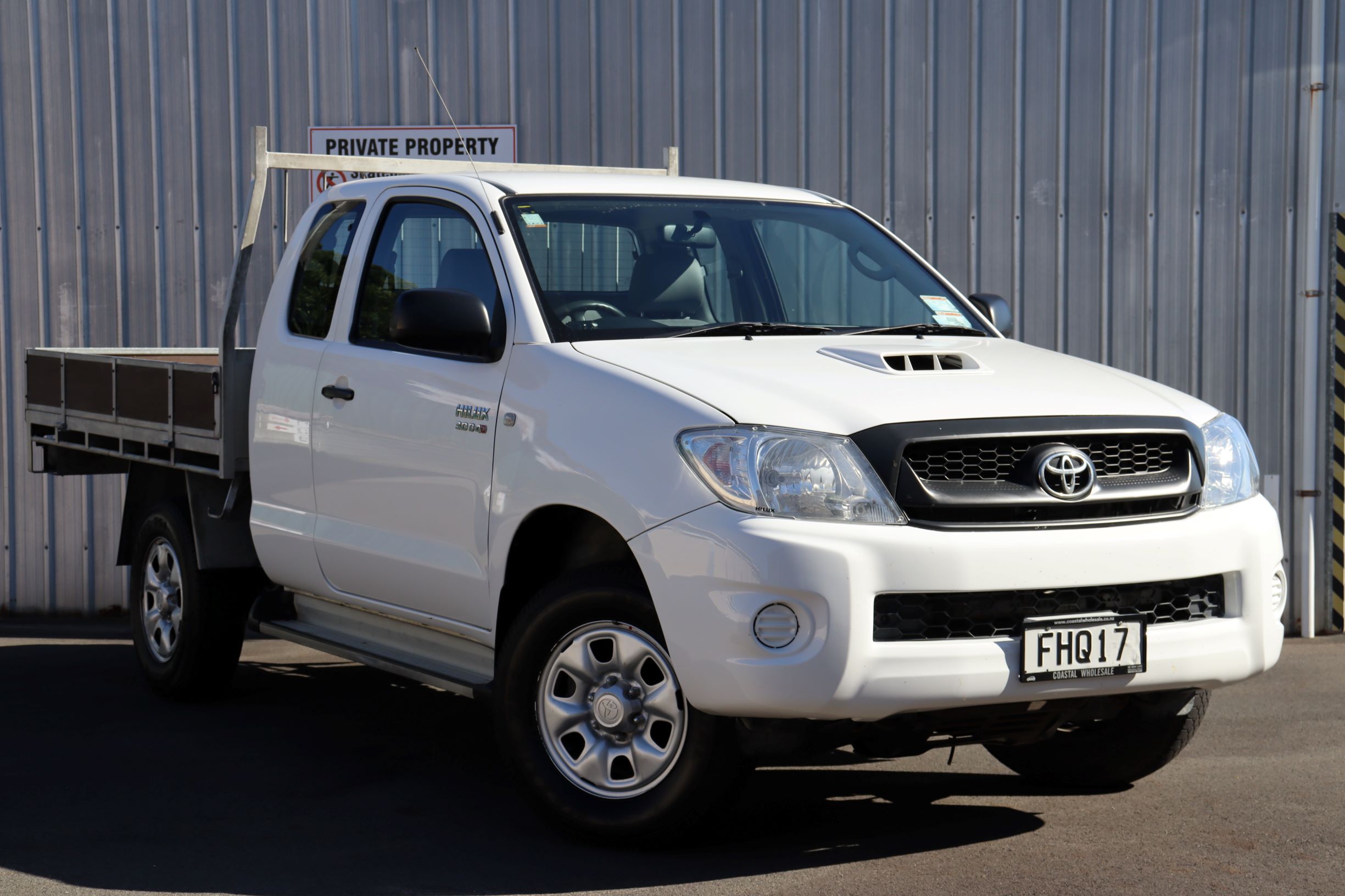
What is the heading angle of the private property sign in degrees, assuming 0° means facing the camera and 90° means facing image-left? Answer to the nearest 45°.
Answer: approximately 0°

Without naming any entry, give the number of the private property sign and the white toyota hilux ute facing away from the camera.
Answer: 0

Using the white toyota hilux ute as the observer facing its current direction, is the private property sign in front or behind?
behind

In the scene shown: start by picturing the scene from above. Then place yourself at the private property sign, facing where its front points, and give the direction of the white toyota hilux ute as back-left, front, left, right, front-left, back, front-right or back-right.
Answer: front
